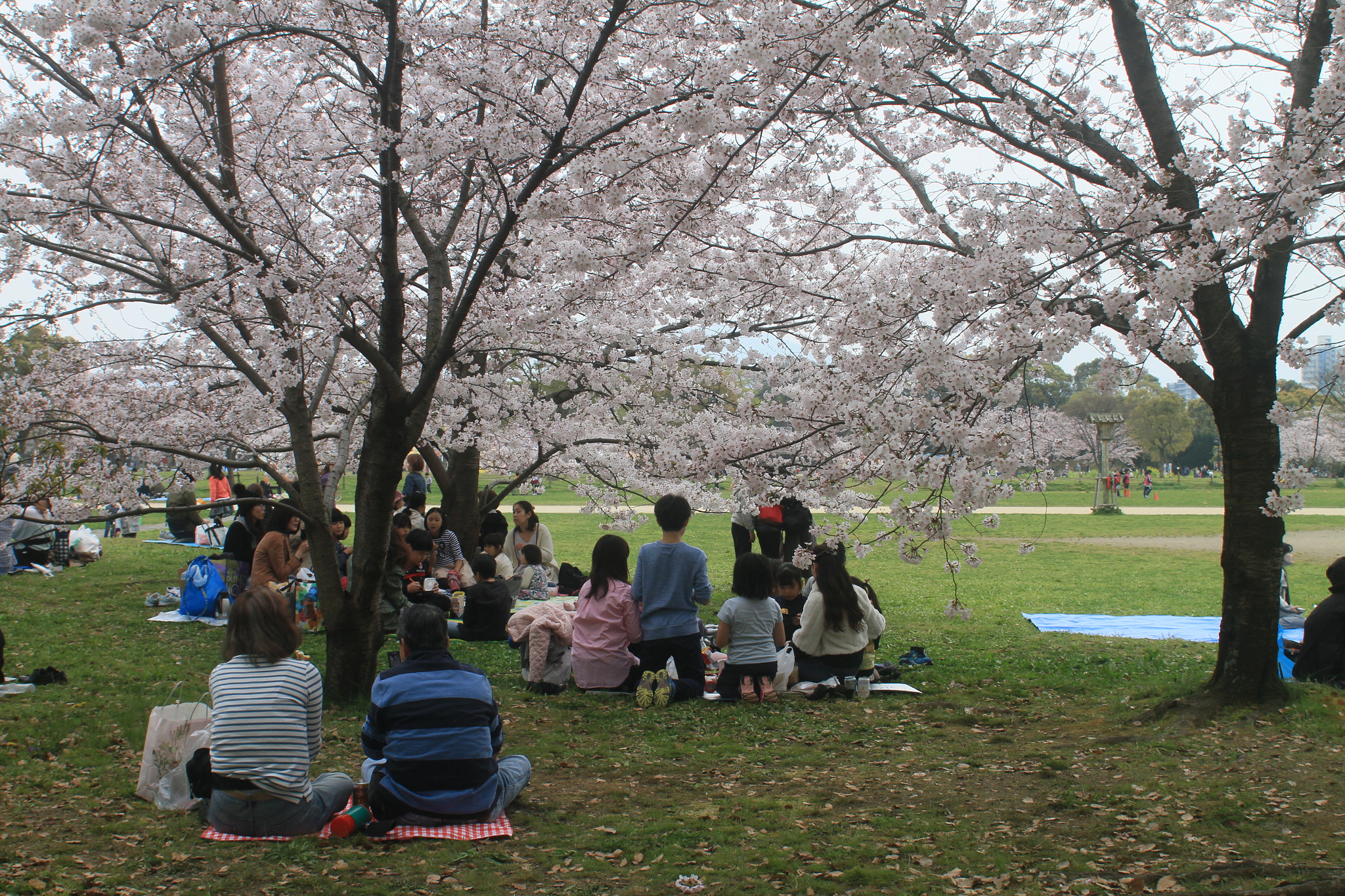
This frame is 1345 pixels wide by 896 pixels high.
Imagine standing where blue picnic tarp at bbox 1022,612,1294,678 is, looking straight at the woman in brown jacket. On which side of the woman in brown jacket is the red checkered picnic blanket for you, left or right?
left

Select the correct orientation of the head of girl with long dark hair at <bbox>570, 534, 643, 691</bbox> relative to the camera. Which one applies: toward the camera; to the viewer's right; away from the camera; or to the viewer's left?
away from the camera

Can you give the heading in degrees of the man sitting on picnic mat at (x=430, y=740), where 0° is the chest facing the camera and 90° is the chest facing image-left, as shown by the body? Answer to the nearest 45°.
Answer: approximately 180°

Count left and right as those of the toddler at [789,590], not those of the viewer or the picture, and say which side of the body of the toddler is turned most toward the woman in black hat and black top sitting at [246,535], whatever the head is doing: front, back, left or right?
right

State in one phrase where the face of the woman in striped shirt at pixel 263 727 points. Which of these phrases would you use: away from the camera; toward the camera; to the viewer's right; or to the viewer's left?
away from the camera

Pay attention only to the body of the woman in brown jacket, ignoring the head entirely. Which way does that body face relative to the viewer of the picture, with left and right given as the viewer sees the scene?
facing to the right of the viewer

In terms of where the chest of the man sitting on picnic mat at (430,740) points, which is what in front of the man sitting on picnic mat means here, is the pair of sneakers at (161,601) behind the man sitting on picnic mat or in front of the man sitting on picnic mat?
in front

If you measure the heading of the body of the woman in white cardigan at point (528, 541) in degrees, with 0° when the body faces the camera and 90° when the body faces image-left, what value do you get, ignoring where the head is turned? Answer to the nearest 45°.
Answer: approximately 45°

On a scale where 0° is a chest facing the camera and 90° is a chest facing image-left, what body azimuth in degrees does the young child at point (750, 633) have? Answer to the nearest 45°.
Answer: approximately 180°

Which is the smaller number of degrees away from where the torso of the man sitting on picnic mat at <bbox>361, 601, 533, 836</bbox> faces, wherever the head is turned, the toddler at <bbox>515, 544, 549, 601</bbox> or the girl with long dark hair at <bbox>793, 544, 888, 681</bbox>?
the toddler

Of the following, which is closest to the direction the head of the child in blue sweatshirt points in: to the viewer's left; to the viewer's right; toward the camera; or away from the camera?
away from the camera

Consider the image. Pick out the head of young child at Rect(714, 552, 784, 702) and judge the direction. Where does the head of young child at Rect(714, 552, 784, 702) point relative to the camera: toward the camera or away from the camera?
away from the camera

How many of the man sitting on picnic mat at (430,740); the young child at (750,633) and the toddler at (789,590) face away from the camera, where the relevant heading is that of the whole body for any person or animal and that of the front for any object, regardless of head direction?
2

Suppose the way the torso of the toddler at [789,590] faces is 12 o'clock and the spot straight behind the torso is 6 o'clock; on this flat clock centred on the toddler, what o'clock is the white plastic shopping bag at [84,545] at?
The white plastic shopping bag is roughly at 4 o'clock from the toddler.
